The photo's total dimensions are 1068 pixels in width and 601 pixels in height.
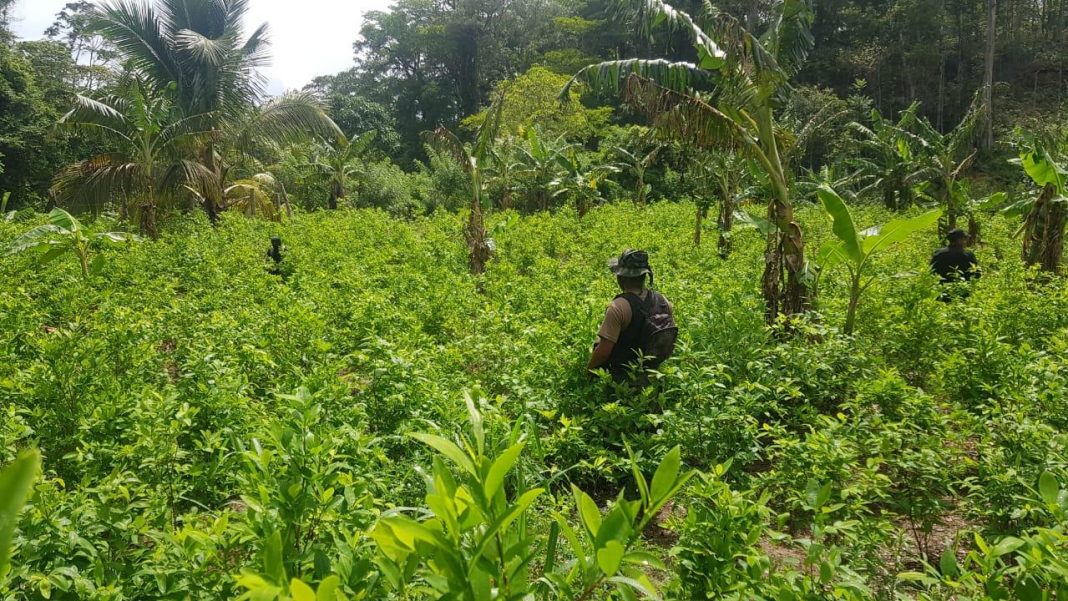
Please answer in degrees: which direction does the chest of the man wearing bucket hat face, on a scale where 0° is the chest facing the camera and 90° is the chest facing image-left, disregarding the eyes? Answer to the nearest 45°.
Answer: approximately 135°

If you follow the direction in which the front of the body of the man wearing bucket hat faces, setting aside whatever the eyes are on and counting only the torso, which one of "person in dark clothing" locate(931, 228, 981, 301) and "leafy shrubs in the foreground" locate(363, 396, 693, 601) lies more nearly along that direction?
the person in dark clothing

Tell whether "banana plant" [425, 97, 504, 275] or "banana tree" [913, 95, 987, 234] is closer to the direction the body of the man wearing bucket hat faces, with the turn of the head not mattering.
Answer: the banana plant

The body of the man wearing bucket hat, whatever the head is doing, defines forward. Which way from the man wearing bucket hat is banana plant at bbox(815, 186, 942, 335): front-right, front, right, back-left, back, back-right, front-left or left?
right

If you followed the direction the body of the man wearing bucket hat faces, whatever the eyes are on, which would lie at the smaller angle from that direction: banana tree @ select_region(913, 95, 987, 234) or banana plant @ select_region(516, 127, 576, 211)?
the banana plant

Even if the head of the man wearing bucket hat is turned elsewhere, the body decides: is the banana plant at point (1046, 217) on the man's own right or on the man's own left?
on the man's own right
